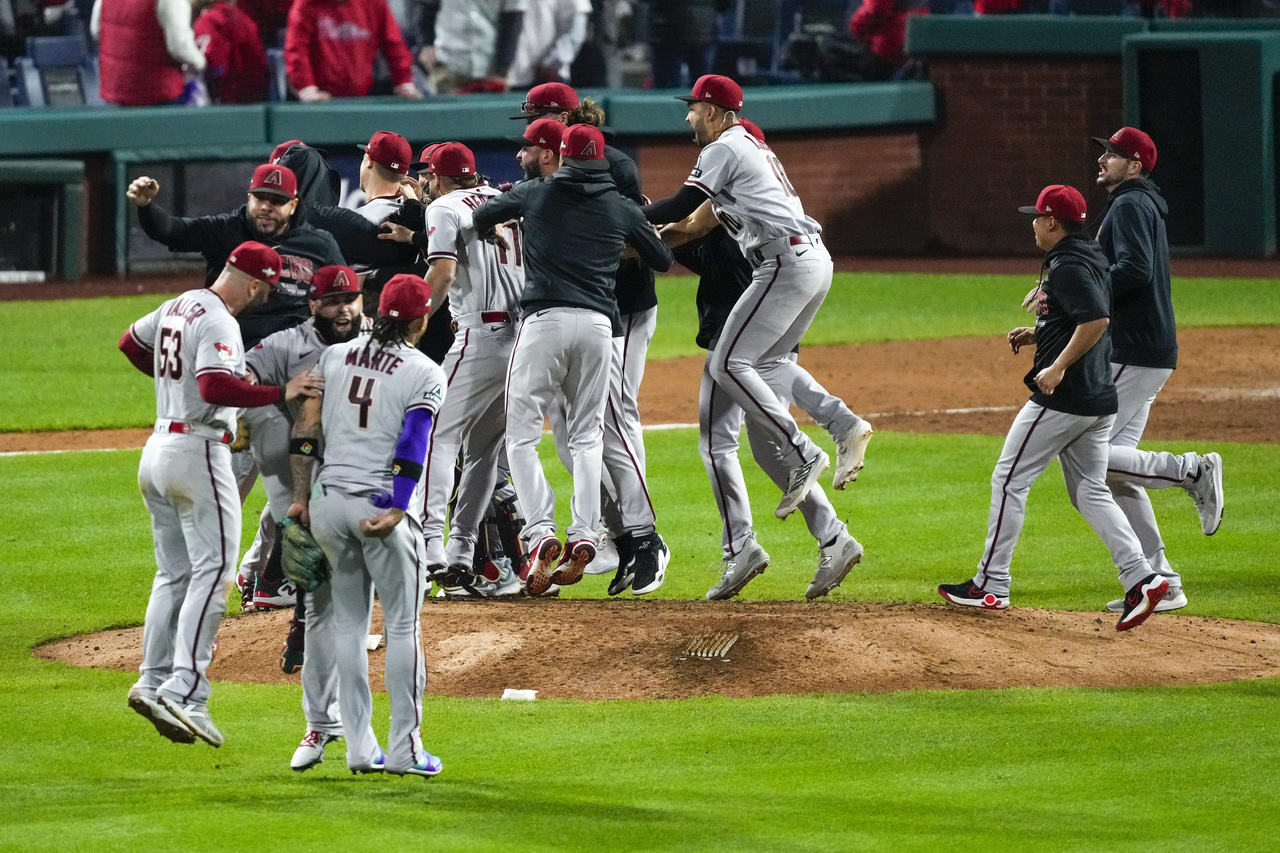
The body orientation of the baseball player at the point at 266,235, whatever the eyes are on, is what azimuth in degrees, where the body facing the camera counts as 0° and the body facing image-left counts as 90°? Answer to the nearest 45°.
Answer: approximately 0°

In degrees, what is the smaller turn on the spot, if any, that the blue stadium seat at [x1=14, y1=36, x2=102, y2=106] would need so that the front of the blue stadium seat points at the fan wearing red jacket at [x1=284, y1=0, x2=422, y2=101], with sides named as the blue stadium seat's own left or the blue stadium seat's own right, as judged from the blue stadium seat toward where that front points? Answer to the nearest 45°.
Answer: approximately 45° to the blue stadium seat's own left

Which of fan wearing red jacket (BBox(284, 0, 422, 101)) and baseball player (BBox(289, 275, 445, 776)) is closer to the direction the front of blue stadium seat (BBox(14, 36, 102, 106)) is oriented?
the baseball player

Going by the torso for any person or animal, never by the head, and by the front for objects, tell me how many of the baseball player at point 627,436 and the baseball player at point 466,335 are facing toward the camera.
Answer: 0

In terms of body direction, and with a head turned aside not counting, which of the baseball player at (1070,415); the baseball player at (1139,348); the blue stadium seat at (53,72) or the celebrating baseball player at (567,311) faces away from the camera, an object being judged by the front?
the celebrating baseball player

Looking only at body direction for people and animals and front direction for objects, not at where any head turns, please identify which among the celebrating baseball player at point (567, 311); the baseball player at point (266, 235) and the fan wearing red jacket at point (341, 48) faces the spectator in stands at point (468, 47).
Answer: the celebrating baseball player

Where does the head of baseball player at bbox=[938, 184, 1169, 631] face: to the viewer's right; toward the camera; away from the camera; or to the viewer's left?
to the viewer's left

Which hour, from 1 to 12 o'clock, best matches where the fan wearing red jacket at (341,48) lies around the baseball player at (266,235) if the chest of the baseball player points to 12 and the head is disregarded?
The fan wearing red jacket is roughly at 6 o'clock from the baseball player.
